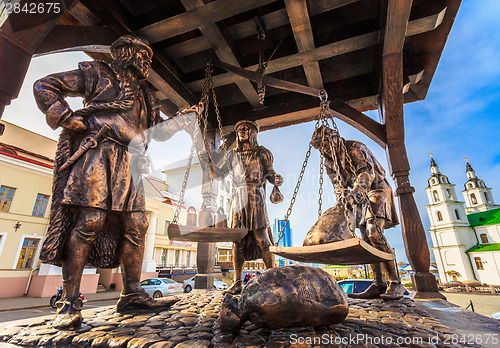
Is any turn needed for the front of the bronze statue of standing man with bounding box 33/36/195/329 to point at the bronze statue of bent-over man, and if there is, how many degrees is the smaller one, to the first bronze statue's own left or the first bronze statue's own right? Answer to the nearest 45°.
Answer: approximately 45° to the first bronze statue's own left

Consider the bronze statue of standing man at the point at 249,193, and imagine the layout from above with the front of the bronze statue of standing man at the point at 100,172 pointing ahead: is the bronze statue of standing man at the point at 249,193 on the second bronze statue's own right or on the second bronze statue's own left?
on the second bronze statue's own left

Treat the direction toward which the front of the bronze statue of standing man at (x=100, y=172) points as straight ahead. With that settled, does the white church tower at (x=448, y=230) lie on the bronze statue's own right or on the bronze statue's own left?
on the bronze statue's own left

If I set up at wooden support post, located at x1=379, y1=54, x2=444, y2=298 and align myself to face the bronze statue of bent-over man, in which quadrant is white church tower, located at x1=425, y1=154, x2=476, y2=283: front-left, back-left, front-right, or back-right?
back-right

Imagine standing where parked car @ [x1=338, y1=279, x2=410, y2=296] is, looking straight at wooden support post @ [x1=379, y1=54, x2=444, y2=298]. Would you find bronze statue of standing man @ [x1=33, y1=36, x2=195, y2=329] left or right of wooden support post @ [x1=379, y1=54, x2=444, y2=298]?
right

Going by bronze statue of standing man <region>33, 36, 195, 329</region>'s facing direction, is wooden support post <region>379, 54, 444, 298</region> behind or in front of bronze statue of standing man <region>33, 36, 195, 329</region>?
in front

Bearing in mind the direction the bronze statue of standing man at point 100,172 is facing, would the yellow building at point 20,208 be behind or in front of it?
behind

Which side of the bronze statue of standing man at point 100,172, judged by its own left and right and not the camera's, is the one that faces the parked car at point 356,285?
left

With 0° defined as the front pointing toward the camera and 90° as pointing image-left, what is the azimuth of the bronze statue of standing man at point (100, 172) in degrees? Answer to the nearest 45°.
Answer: approximately 315°
